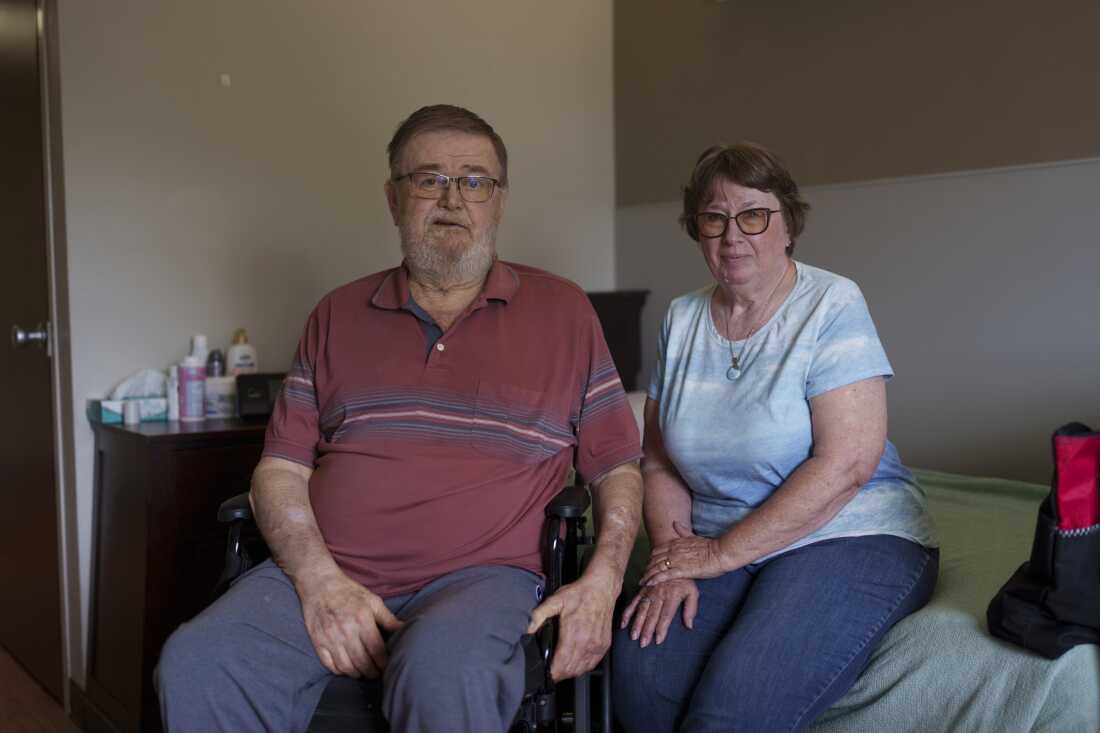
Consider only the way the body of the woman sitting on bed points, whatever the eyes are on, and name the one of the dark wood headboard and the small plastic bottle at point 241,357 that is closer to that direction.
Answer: the small plastic bottle

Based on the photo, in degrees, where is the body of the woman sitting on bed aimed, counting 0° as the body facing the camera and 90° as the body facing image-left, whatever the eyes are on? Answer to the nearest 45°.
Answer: approximately 45°

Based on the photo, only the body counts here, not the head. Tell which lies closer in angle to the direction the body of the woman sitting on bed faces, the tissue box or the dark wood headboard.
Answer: the tissue box

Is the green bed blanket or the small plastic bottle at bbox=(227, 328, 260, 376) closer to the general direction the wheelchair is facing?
the green bed blanket

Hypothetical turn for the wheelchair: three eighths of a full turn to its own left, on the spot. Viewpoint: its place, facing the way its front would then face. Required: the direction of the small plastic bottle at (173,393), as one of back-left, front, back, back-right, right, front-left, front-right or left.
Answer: left

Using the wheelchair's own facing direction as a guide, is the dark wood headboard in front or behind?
behind

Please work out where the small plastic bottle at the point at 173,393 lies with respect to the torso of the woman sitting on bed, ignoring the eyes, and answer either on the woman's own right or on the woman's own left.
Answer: on the woman's own right
